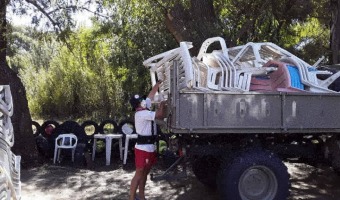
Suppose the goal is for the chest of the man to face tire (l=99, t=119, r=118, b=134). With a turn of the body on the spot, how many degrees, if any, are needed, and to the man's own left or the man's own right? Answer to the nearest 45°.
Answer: approximately 90° to the man's own left

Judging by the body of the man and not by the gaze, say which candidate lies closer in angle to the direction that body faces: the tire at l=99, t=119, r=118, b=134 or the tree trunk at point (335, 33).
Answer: the tree trunk

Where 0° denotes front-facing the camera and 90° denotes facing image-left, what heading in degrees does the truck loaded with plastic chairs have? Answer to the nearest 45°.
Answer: approximately 270°

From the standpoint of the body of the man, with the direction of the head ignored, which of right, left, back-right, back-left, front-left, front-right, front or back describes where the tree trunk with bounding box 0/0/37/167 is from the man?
back-left

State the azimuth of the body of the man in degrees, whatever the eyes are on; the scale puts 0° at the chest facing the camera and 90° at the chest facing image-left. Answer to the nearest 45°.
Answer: approximately 270°

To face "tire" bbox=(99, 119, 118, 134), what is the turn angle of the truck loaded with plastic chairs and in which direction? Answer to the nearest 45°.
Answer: approximately 135° to its left

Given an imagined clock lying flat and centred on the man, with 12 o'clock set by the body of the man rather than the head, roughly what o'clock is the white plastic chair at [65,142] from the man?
The white plastic chair is roughly at 8 o'clock from the man.

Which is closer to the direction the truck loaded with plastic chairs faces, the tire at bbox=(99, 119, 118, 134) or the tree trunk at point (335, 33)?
the tree trunk

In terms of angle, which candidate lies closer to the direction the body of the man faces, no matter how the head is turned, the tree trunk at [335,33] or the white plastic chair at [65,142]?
the tree trunk

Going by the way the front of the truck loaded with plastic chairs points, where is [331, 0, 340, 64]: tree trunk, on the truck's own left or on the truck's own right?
on the truck's own left

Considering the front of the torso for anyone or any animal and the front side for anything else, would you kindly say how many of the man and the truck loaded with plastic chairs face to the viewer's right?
2

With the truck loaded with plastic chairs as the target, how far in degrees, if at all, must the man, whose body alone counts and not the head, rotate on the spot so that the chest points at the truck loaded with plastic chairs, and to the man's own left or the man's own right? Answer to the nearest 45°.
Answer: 0° — they already face it
